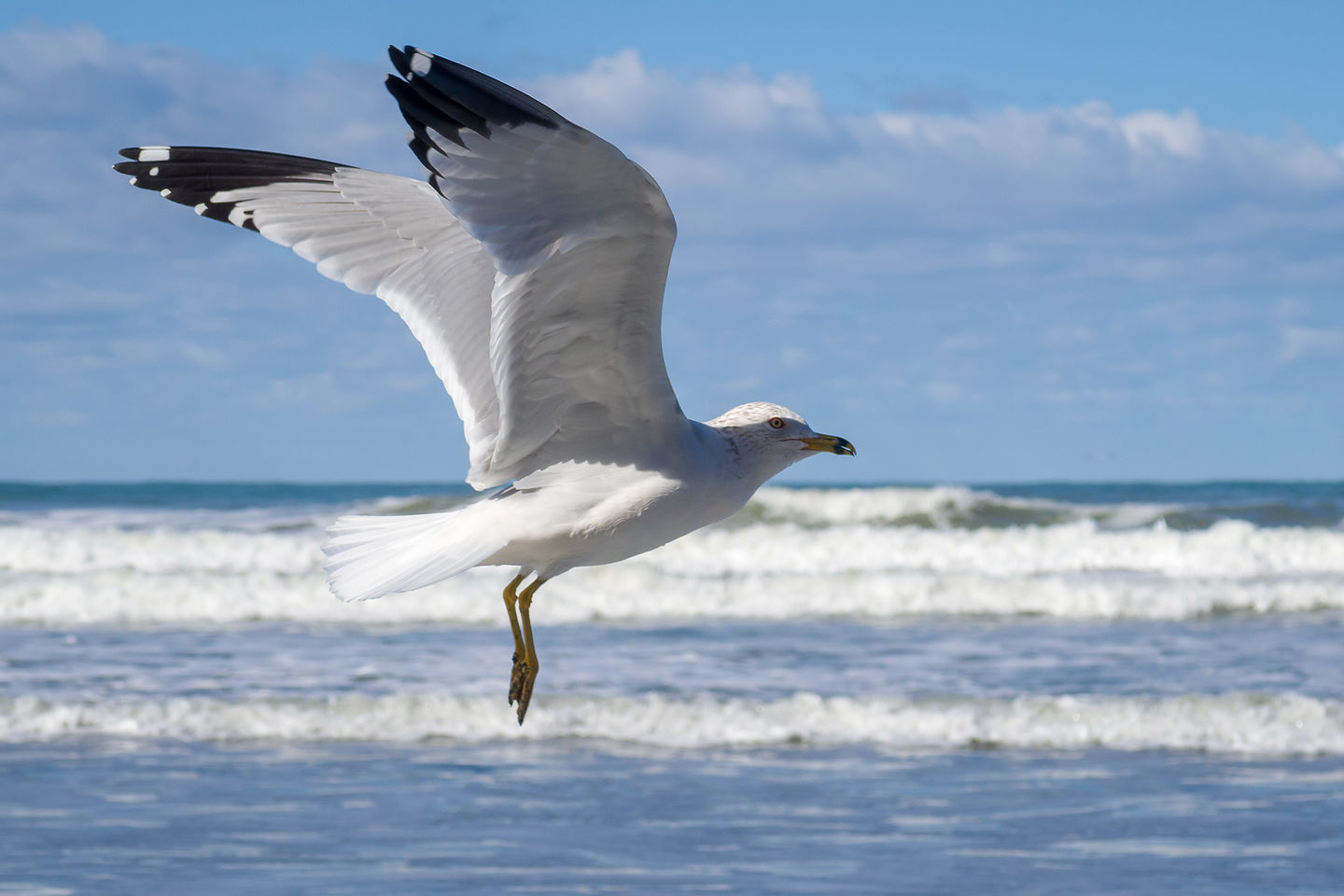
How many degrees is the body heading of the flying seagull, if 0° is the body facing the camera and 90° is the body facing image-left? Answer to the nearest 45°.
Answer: approximately 270°
